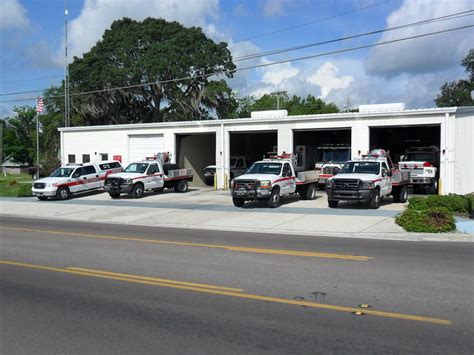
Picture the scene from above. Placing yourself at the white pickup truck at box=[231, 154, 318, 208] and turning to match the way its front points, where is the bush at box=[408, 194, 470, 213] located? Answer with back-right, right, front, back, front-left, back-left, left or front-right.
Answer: left

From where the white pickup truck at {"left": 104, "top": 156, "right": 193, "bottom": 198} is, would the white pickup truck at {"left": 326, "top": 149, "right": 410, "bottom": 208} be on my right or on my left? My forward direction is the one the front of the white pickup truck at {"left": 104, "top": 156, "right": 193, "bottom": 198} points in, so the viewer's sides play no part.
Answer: on my left

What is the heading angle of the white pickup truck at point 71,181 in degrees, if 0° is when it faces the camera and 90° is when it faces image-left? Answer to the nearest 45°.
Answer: approximately 45°

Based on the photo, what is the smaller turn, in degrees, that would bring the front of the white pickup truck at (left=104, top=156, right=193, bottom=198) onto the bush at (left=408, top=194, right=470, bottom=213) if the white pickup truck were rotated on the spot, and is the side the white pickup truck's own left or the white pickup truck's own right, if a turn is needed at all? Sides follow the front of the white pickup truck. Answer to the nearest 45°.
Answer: approximately 90° to the white pickup truck's own left

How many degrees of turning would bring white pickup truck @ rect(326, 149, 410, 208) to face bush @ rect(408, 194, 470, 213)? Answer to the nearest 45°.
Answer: approximately 90° to its left

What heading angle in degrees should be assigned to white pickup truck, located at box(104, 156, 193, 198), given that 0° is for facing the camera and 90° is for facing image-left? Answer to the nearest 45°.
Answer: approximately 45°

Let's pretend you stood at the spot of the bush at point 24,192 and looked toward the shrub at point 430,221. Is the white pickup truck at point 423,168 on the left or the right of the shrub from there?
left

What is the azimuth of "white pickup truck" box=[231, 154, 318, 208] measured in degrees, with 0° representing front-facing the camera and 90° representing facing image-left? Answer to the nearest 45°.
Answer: approximately 45°

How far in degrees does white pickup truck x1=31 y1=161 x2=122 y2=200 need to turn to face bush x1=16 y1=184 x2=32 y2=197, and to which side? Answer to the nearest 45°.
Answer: approximately 90° to its right
